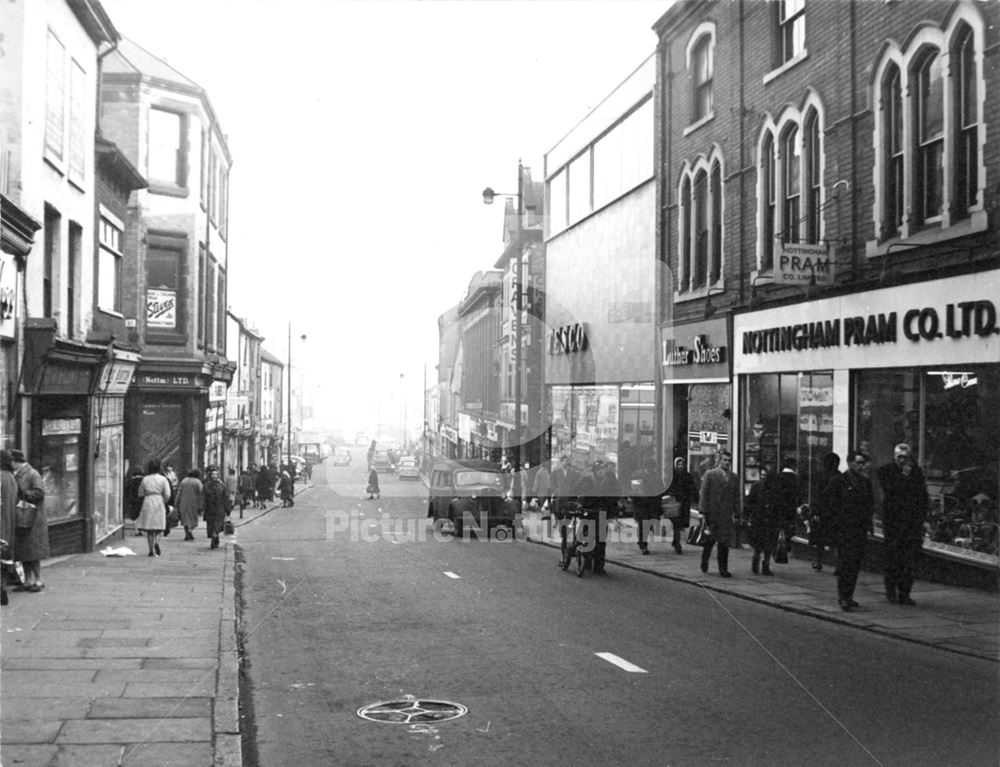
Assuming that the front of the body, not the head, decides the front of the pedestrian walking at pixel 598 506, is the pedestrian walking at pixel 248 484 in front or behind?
behind

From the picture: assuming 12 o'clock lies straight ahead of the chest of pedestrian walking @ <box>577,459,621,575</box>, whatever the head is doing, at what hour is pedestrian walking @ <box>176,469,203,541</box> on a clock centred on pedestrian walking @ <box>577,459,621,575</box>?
pedestrian walking @ <box>176,469,203,541</box> is roughly at 4 o'clock from pedestrian walking @ <box>577,459,621,575</box>.

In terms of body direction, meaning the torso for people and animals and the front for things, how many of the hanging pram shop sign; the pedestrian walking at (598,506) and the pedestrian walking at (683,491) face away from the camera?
0

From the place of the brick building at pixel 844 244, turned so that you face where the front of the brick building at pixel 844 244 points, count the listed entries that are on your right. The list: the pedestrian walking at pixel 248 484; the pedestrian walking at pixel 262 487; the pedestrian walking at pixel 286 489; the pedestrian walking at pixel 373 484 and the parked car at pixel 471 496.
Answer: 5

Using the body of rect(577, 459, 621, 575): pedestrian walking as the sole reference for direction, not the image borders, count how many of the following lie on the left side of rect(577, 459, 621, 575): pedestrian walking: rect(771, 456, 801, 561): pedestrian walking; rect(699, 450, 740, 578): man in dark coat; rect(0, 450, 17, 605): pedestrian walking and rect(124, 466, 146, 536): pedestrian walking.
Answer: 2

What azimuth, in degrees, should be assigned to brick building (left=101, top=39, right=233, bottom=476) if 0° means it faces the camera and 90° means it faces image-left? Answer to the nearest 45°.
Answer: approximately 315°

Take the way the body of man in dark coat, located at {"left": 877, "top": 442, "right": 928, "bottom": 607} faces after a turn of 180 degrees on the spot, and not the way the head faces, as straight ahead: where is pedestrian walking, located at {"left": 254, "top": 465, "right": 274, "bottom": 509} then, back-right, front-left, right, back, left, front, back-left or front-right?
front-left

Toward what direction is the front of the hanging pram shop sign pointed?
toward the camera

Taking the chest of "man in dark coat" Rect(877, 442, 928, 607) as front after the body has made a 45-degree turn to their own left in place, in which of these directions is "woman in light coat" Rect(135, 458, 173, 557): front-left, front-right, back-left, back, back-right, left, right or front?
back-right

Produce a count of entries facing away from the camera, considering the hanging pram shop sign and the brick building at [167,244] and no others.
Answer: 0

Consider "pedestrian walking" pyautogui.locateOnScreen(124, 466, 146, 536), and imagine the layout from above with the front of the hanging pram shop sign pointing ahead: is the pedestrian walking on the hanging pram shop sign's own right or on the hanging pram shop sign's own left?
on the hanging pram shop sign's own right

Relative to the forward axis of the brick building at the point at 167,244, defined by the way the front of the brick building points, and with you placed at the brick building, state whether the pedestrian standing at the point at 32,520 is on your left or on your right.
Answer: on your right
